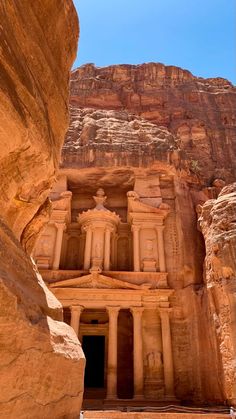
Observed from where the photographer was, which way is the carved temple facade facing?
facing the viewer
